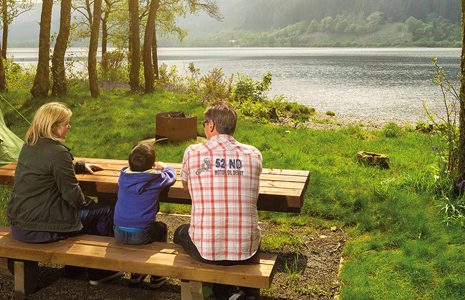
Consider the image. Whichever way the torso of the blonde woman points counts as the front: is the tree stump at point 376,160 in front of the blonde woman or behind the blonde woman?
in front

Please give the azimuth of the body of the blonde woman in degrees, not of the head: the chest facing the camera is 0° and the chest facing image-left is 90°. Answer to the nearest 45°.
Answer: approximately 225°

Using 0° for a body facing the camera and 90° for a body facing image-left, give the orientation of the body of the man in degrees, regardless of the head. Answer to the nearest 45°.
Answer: approximately 180°

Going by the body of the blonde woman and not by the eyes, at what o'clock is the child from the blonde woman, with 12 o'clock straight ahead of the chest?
The child is roughly at 2 o'clock from the blonde woman.

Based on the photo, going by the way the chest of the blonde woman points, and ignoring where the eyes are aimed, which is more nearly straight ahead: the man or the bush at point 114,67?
the bush

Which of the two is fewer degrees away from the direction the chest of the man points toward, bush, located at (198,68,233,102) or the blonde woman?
the bush

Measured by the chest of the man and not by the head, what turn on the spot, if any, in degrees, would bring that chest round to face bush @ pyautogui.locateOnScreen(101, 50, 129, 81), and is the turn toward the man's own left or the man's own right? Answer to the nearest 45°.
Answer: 0° — they already face it

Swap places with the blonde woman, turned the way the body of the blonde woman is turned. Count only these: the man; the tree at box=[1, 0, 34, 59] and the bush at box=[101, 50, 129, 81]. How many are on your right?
1

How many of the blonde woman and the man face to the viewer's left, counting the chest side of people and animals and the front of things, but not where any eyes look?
0

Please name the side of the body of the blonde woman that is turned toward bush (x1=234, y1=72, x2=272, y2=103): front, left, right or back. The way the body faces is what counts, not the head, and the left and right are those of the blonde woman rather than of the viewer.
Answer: front

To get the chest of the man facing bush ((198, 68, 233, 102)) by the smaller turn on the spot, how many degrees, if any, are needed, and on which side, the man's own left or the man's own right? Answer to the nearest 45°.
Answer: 0° — they already face it

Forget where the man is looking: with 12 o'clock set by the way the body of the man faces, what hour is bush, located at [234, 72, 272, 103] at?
The bush is roughly at 12 o'clock from the man.

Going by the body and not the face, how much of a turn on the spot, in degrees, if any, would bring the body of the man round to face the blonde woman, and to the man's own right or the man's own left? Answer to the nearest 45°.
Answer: approximately 90° to the man's own left
